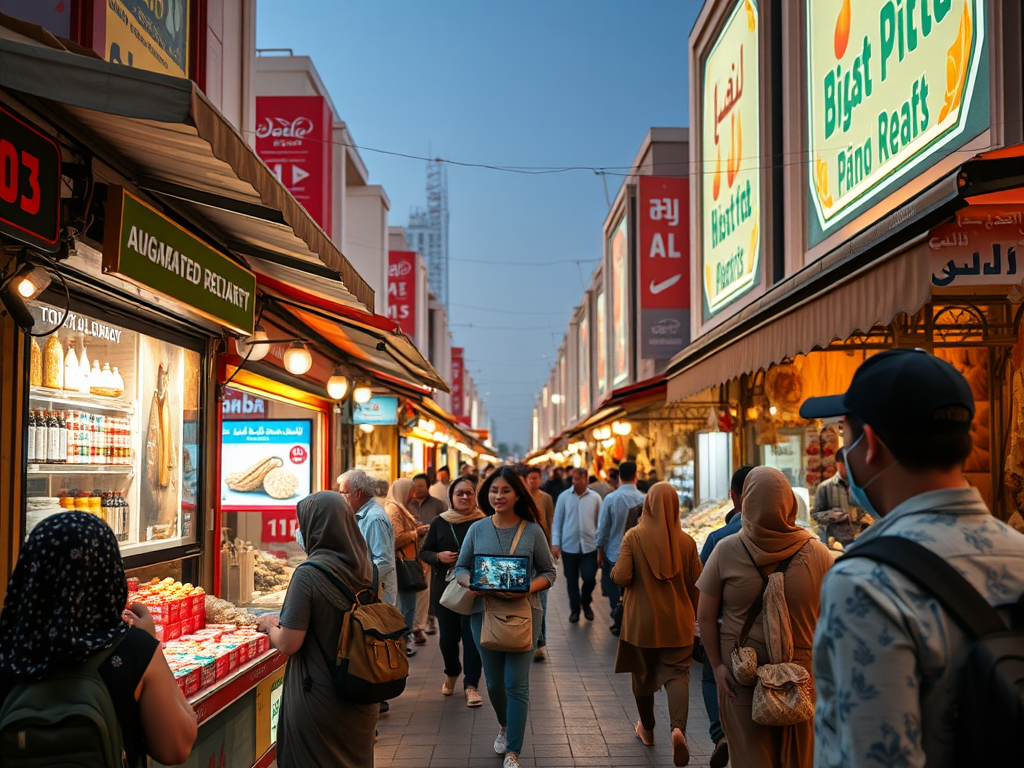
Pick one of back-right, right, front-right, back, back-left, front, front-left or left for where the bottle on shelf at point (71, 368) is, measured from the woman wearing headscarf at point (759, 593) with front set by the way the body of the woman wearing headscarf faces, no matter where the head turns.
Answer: left

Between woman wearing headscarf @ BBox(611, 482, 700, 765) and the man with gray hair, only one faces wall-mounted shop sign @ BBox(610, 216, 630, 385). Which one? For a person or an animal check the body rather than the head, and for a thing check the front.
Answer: the woman wearing headscarf

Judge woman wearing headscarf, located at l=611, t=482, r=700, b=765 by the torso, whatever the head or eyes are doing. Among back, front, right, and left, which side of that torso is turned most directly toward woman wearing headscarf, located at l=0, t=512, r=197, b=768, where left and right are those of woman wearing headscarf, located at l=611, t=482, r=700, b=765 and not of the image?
back

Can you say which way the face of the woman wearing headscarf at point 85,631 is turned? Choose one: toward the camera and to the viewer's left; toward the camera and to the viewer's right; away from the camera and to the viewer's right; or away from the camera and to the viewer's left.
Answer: away from the camera and to the viewer's right

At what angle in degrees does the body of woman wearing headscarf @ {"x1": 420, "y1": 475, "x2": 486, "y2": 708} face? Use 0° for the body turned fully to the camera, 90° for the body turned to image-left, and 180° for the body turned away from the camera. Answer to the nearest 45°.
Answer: approximately 0°

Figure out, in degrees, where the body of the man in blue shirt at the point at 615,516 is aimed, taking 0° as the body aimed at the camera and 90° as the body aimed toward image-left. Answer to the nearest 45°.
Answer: approximately 180°

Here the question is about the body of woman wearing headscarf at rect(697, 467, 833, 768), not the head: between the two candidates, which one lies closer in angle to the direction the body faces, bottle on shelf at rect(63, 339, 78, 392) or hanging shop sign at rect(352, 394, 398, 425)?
the hanging shop sign

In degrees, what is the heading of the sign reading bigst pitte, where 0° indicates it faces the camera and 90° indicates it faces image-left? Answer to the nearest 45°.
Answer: approximately 45°

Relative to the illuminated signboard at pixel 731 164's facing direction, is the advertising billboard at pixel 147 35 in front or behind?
in front

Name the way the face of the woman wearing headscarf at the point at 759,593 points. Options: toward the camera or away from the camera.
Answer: away from the camera

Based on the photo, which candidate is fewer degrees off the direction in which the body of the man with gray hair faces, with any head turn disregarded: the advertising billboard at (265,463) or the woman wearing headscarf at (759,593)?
the advertising billboard

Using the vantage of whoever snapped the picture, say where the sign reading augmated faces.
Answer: facing the viewer and to the right of the viewer

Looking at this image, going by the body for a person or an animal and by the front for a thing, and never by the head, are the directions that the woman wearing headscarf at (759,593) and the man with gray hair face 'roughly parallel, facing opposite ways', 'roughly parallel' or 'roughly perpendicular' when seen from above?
roughly perpendicular

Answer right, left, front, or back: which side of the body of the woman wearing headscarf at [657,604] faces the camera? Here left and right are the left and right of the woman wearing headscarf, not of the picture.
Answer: back
